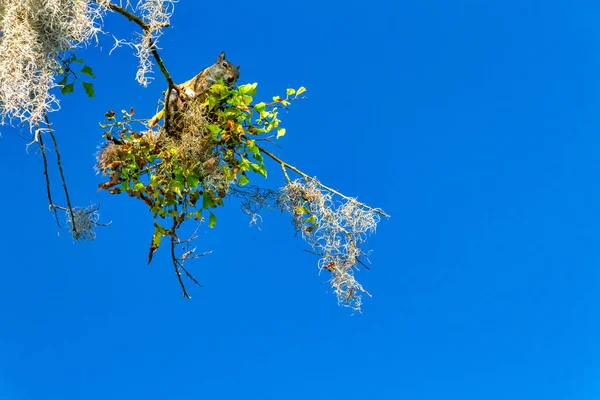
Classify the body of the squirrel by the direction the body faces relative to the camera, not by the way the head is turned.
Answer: to the viewer's right
